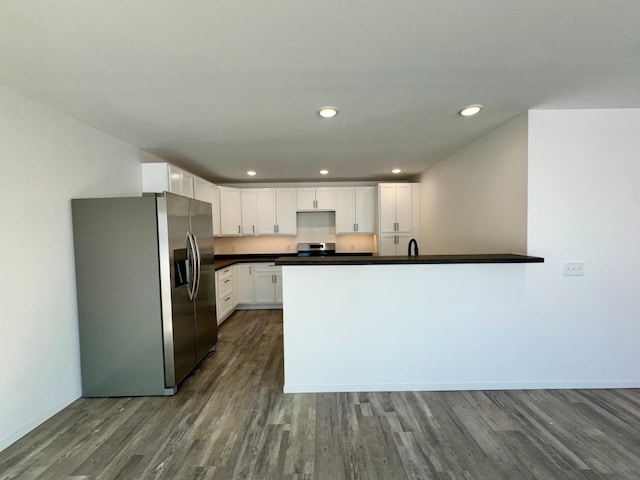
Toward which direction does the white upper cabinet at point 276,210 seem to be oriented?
toward the camera

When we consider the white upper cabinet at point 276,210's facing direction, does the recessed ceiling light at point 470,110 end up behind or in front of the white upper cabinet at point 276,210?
in front

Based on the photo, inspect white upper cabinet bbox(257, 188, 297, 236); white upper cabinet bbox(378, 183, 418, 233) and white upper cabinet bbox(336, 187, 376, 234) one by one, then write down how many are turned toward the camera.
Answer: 3

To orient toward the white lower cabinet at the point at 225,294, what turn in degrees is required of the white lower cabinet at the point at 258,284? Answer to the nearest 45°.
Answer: approximately 45° to its right

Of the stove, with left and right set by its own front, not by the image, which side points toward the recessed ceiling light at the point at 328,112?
front

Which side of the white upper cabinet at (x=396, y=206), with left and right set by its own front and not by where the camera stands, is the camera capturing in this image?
front

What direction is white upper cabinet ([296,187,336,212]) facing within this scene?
toward the camera

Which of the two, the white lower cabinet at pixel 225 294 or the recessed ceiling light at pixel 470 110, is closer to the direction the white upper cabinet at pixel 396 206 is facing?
the recessed ceiling light

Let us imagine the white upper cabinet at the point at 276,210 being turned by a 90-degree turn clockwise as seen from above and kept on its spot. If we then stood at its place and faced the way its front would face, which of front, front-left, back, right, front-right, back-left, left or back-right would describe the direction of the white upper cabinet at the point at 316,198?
back

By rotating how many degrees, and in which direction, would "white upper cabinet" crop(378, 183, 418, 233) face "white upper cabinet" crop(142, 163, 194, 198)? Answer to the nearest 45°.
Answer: approximately 45° to its right

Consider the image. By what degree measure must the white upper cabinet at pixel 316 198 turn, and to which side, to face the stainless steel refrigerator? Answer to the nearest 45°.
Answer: approximately 45° to its right

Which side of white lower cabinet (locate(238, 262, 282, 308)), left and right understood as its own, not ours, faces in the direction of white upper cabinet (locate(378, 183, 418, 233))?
left
